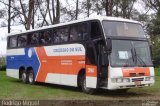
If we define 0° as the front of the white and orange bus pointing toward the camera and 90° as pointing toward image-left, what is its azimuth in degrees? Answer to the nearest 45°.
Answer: approximately 315°
